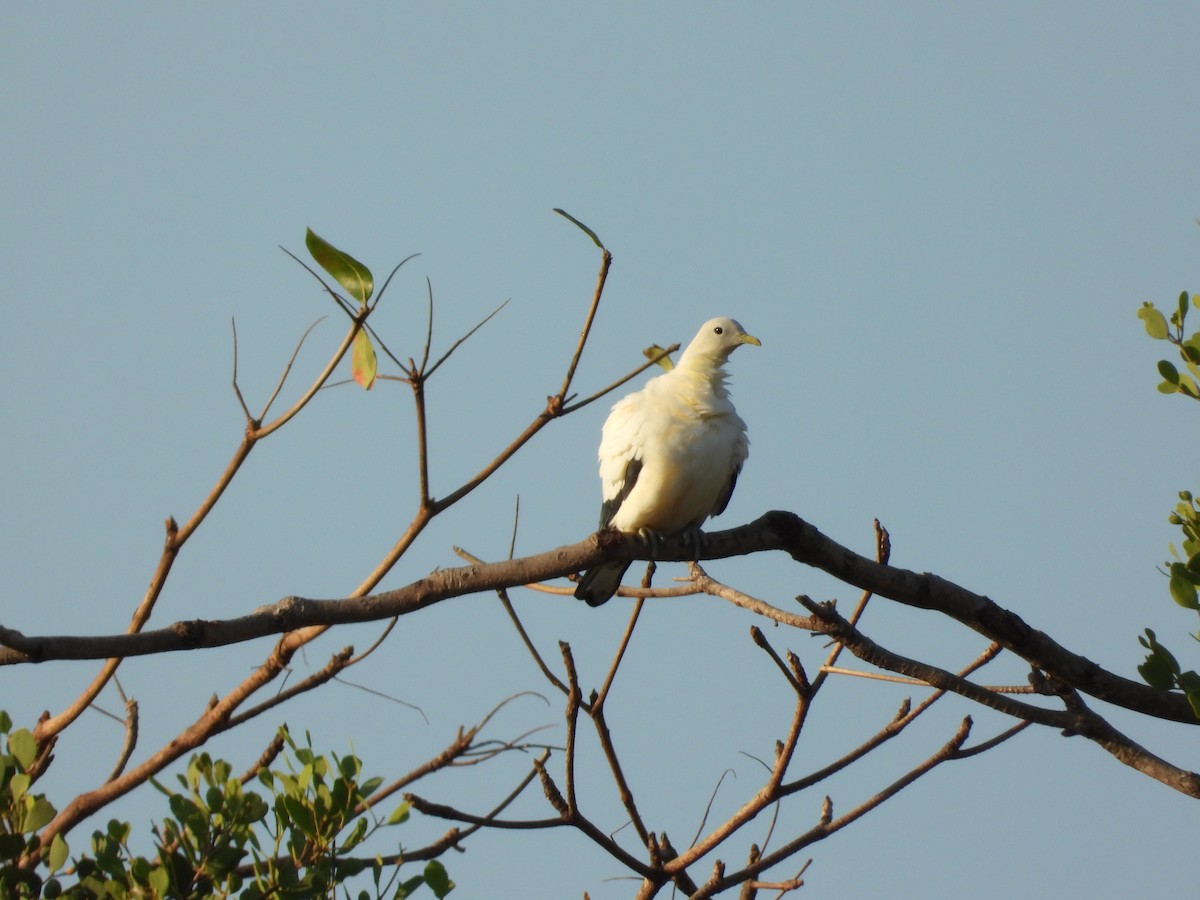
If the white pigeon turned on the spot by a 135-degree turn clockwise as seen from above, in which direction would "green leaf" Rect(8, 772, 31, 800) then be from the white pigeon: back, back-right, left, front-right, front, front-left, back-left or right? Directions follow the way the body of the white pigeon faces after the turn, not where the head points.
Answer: front-left

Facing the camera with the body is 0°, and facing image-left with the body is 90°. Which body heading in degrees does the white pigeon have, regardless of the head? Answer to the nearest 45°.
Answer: approximately 315°

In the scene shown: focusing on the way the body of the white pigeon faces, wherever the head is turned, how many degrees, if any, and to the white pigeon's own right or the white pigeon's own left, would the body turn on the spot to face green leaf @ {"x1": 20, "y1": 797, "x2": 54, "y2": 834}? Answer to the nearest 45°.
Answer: approximately 90° to the white pigeon's own right

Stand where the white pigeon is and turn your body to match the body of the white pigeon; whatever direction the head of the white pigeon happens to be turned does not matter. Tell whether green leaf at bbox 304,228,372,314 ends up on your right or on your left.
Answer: on your right
